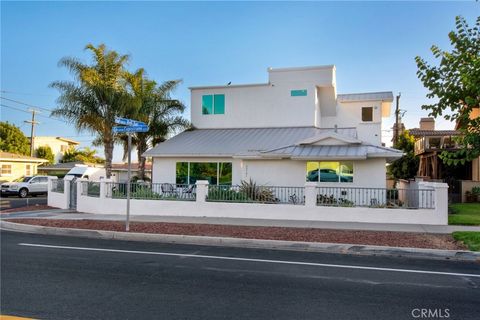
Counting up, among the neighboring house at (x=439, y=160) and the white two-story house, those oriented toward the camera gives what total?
2

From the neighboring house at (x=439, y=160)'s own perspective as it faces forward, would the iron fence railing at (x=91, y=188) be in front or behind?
in front

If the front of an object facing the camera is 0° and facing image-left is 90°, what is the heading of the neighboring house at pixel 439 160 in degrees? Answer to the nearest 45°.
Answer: approximately 0°

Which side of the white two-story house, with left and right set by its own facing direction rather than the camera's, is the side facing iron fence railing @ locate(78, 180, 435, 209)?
front

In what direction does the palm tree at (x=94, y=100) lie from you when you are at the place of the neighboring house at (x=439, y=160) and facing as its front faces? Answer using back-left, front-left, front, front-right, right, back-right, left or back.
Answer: front-right

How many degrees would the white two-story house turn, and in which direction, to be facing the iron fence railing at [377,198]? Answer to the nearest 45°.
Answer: approximately 45° to its left

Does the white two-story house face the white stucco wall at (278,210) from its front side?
yes

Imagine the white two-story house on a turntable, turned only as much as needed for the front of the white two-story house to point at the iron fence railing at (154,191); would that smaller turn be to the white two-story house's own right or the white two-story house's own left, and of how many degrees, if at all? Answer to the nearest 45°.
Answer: approximately 45° to the white two-story house's own right

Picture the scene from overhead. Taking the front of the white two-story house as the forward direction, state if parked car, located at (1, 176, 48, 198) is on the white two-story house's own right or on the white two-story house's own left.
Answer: on the white two-story house's own right

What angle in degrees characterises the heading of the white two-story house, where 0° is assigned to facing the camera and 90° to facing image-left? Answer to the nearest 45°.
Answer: approximately 0°

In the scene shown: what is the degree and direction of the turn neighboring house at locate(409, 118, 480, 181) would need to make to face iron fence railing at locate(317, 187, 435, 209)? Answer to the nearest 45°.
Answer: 0° — it already faces it
